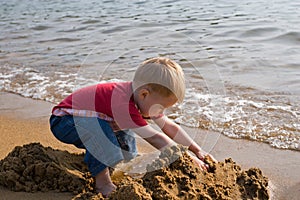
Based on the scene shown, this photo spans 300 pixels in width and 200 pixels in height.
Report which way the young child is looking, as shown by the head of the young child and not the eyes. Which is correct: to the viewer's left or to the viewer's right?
to the viewer's right

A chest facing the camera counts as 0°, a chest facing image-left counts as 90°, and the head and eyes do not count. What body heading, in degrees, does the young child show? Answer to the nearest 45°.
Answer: approximately 270°

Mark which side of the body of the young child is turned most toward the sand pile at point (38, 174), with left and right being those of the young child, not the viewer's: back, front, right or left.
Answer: back
